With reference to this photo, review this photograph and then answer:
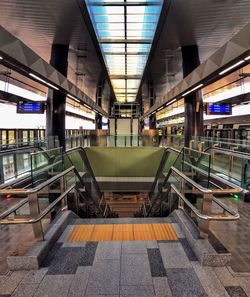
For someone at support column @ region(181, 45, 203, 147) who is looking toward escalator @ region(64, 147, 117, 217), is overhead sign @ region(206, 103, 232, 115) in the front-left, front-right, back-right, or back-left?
back-right

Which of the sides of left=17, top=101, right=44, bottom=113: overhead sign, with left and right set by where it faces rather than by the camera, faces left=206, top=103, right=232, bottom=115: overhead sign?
left

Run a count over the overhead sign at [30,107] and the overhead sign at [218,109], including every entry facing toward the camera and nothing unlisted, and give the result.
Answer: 2

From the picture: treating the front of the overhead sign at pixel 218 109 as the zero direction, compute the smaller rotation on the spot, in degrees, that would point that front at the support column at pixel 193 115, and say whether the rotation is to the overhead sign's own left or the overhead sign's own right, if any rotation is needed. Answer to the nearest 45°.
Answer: approximately 45° to the overhead sign's own right

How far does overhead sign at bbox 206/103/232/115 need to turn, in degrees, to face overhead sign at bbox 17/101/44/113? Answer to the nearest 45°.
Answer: approximately 45° to its right

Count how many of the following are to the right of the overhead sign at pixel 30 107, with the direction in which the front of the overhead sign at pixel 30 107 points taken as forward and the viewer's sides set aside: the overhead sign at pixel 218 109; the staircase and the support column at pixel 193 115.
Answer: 0

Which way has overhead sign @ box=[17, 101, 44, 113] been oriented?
toward the camera

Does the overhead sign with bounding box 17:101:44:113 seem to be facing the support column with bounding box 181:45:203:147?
no

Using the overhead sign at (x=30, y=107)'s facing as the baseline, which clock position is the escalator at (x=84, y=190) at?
The escalator is roughly at 11 o'clock from the overhead sign.

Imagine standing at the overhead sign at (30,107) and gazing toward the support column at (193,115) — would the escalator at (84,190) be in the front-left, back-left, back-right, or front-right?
front-right

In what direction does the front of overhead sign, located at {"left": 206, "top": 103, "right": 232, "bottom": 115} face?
toward the camera
